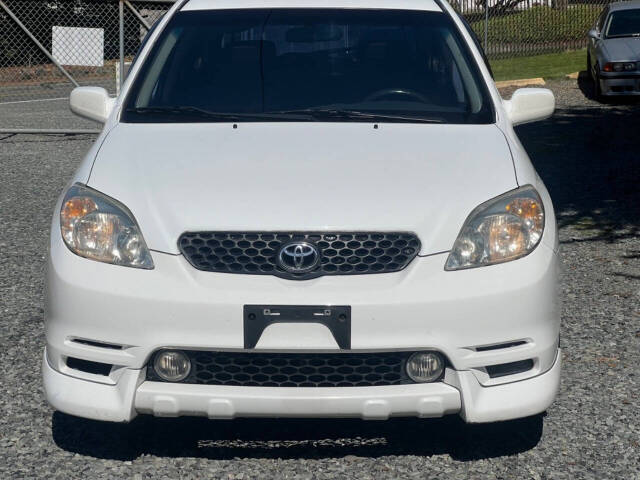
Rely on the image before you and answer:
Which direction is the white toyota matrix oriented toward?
toward the camera

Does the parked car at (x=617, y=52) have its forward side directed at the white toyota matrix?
yes

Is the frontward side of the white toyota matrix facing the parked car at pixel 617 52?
no

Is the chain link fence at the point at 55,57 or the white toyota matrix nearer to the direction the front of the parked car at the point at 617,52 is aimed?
the white toyota matrix

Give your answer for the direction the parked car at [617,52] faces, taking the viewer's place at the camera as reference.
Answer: facing the viewer

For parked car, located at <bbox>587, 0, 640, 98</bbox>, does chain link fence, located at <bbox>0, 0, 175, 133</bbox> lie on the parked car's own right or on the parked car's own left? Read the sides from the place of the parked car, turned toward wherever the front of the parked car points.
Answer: on the parked car's own right

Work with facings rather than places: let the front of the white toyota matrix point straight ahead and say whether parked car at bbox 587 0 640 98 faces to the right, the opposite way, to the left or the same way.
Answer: the same way

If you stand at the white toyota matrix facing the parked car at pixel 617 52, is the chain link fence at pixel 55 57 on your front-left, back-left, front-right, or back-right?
front-left

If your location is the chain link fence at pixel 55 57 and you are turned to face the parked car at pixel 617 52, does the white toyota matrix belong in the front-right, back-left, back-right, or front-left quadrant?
front-right

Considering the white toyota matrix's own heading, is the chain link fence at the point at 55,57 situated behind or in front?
behind

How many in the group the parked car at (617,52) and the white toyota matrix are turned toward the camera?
2

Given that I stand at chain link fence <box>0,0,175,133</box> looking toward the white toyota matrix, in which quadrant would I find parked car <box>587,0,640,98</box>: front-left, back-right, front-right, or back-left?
front-left
